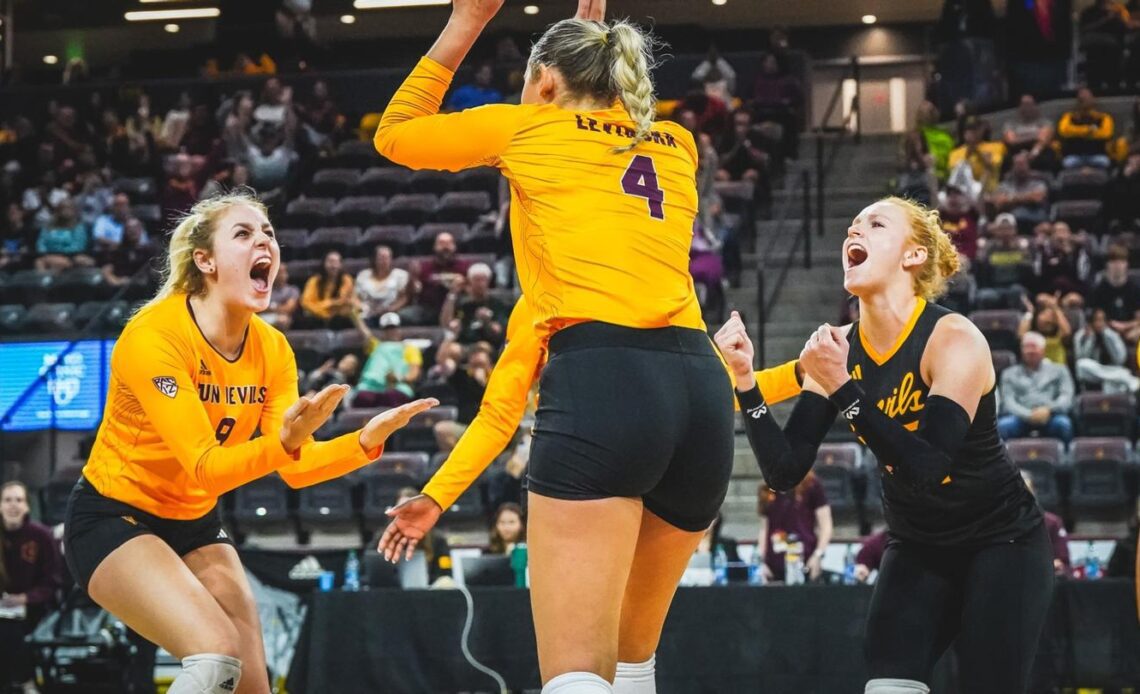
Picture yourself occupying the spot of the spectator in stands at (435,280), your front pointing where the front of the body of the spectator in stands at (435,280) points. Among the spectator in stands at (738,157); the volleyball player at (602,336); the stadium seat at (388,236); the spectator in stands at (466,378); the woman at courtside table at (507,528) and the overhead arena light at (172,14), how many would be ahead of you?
3

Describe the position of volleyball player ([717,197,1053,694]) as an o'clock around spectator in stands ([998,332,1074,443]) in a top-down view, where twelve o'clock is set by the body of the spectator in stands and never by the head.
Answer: The volleyball player is roughly at 12 o'clock from the spectator in stands.

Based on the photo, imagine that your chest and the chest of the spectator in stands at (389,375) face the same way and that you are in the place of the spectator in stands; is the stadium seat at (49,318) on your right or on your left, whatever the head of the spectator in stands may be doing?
on your right

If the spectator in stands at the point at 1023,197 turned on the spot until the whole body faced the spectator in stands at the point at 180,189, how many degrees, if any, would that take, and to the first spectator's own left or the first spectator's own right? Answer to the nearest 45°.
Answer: approximately 90° to the first spectator's own right

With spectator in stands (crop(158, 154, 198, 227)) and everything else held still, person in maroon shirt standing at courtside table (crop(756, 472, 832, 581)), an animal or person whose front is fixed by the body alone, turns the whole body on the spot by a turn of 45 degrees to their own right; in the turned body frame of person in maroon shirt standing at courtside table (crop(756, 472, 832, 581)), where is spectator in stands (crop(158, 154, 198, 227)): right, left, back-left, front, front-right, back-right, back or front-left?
right

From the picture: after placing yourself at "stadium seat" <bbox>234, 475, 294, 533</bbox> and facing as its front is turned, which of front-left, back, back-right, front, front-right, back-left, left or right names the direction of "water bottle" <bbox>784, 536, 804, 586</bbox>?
front-left

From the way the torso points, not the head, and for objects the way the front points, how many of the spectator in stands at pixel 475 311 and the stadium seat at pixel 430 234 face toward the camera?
2

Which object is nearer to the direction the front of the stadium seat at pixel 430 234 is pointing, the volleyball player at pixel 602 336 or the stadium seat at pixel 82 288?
the volleyball player
